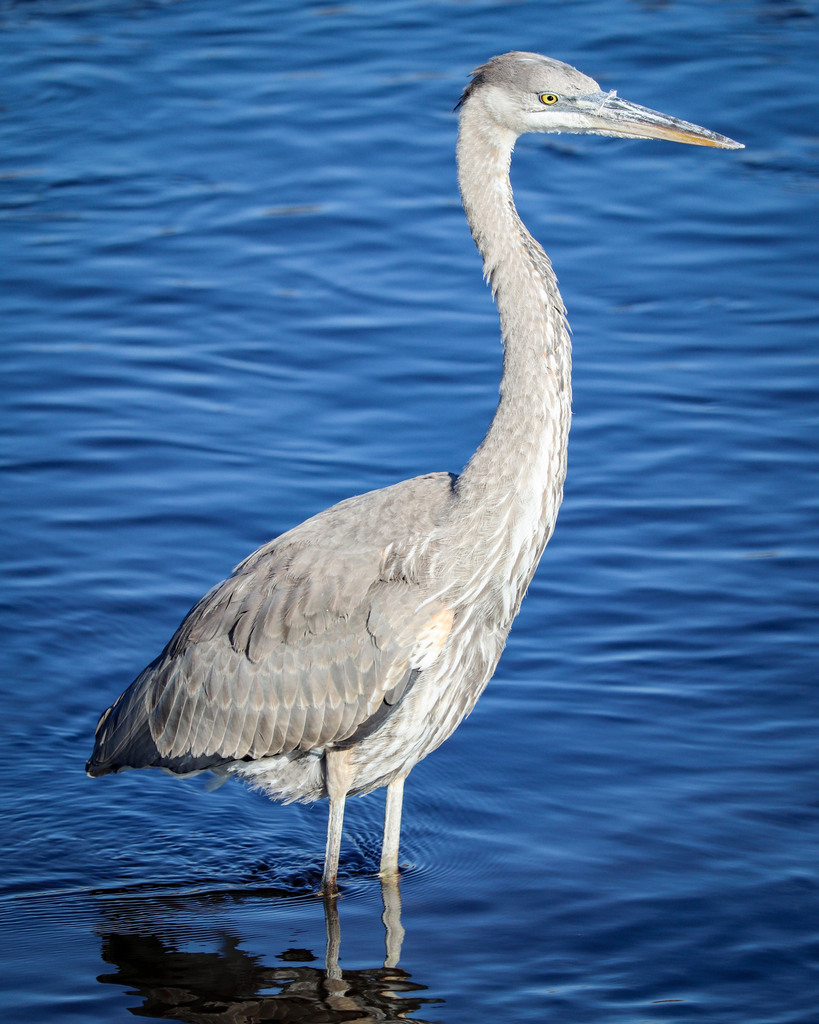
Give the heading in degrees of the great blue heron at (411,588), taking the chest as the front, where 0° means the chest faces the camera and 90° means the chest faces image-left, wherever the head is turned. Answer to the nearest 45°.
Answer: approximately 270°
